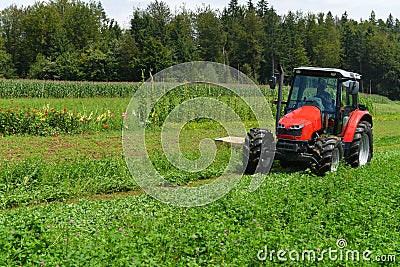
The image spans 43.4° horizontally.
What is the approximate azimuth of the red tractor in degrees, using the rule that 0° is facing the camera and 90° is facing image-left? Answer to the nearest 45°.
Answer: approximately 45°
